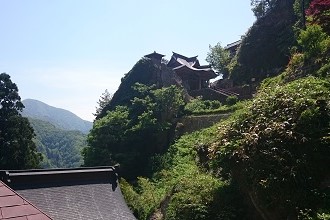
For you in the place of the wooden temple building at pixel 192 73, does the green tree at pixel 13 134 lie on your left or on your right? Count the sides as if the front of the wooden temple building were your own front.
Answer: on your right

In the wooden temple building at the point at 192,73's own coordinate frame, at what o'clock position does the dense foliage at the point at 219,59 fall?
The dense foliage is roughly at 9 o'clock from the wooden temple building.

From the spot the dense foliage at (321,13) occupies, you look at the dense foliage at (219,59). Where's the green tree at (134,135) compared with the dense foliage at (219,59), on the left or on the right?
left
